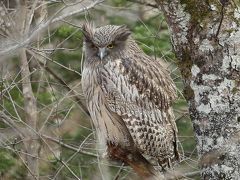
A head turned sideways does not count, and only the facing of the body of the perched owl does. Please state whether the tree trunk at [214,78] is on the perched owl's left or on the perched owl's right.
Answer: on the perched owl's left

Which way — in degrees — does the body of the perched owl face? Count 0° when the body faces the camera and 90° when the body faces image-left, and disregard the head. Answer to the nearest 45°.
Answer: approximately 45°
